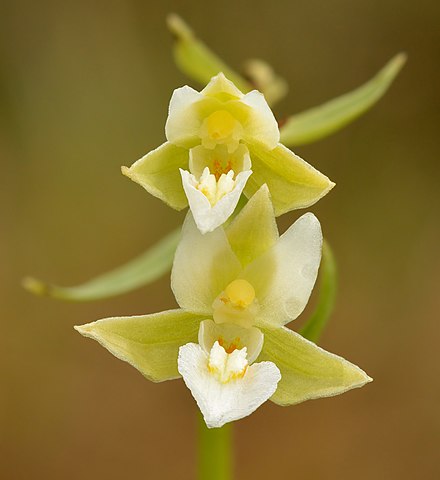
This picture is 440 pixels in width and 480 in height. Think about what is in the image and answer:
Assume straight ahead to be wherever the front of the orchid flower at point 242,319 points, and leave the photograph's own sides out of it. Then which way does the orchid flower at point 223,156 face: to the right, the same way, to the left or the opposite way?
the same way

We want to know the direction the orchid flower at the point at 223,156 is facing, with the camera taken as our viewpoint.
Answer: facing the viewer

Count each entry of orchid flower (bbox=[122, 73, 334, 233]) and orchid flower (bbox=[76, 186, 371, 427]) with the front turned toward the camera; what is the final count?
2

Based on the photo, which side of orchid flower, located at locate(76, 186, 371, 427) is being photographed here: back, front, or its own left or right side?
front
